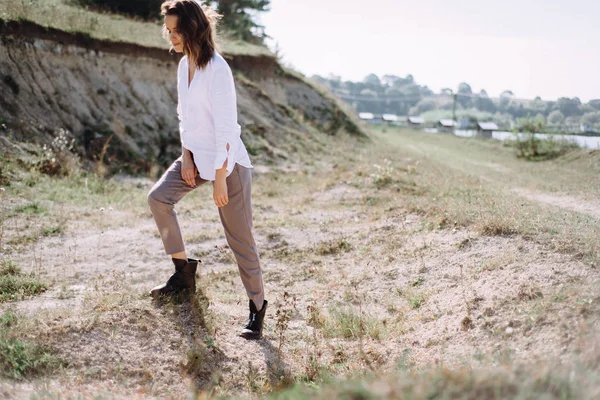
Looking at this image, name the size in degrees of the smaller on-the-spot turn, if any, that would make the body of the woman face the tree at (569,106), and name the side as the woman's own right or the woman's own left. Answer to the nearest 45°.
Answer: approximately 180°

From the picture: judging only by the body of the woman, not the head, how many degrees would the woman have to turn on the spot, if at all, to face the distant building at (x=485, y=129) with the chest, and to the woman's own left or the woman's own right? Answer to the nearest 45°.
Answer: approximately 180°

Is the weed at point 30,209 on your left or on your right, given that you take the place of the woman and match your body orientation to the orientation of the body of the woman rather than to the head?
on your right

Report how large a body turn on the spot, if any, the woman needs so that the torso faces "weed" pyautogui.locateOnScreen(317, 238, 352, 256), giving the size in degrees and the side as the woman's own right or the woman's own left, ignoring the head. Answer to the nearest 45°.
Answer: approximately 180°

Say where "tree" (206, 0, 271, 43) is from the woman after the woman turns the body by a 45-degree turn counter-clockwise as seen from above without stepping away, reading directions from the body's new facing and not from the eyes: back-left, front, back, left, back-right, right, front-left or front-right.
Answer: back
